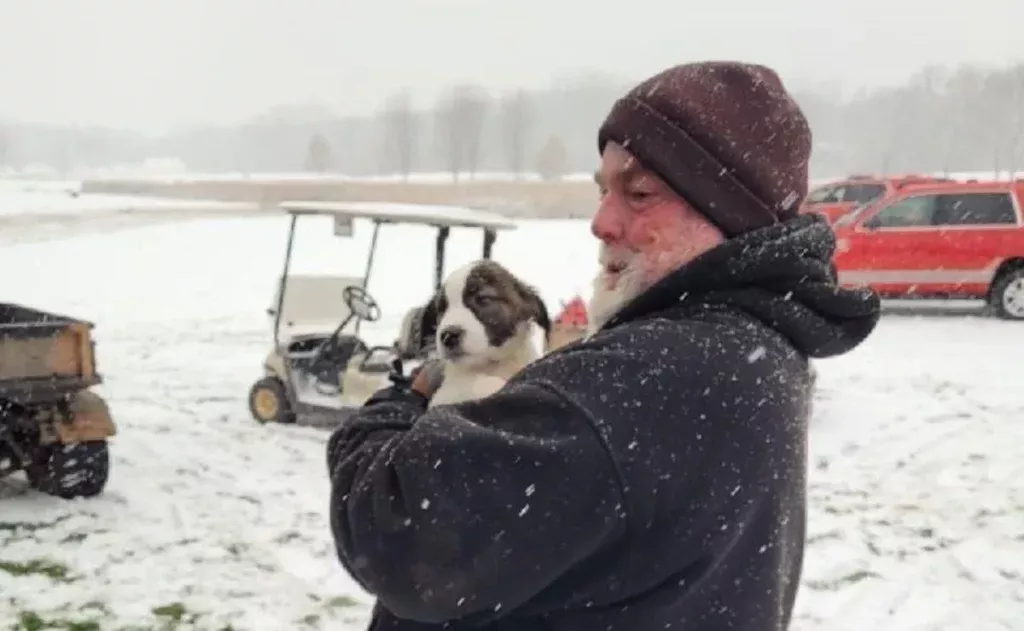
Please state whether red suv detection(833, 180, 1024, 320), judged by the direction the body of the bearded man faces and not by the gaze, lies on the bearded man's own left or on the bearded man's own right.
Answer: on the bearded man's own right

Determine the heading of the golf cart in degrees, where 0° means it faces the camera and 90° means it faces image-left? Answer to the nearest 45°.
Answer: approximately 135°

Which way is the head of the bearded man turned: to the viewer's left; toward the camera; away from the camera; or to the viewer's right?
to the viewer's left

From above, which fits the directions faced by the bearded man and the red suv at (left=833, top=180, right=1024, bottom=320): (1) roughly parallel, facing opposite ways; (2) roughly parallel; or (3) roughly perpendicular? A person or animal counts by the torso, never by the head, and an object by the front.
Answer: roughly parallel

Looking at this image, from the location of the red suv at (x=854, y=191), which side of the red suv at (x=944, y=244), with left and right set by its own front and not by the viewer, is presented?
right

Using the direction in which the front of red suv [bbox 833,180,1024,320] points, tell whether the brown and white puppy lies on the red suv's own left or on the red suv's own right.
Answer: on the red suv's own left

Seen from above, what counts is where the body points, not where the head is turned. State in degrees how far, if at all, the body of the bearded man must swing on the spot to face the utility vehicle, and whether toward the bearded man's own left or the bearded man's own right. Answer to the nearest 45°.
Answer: approximately 45° to the bearded man's own right

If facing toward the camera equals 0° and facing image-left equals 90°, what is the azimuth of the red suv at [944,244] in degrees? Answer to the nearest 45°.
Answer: approximately 90°

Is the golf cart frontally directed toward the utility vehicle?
no

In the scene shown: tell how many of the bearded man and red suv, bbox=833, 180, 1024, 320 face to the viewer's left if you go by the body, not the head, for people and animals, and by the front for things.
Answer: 2

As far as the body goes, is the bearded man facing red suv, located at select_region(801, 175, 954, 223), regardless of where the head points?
no

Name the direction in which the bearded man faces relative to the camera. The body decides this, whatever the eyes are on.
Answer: to the viewer's left

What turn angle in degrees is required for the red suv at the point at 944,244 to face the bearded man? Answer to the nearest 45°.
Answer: approximately 90° to its left

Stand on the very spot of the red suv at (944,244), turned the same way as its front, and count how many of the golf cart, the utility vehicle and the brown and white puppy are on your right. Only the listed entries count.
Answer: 0

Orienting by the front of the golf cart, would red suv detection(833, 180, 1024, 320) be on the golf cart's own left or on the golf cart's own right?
on the golf cart's own right

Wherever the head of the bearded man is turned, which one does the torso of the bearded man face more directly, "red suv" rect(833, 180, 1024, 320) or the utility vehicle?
the utility vehicle
